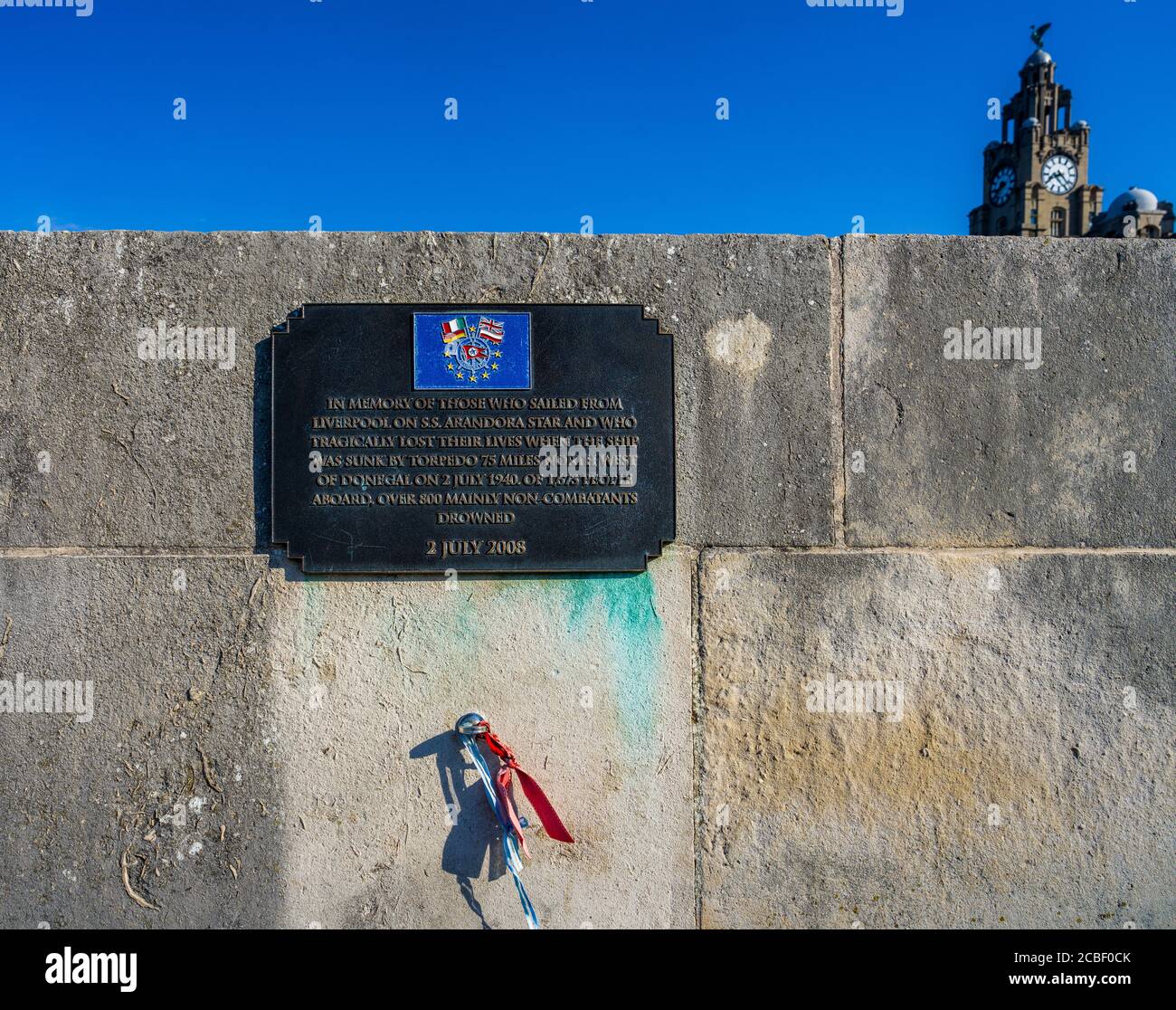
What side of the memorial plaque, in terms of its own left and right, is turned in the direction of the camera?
front

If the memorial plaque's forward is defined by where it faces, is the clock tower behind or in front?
behind
